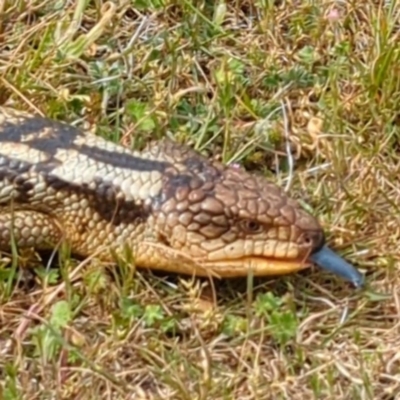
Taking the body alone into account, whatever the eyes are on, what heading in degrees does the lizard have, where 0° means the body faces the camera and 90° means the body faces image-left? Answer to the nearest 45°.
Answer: approximately 270°
